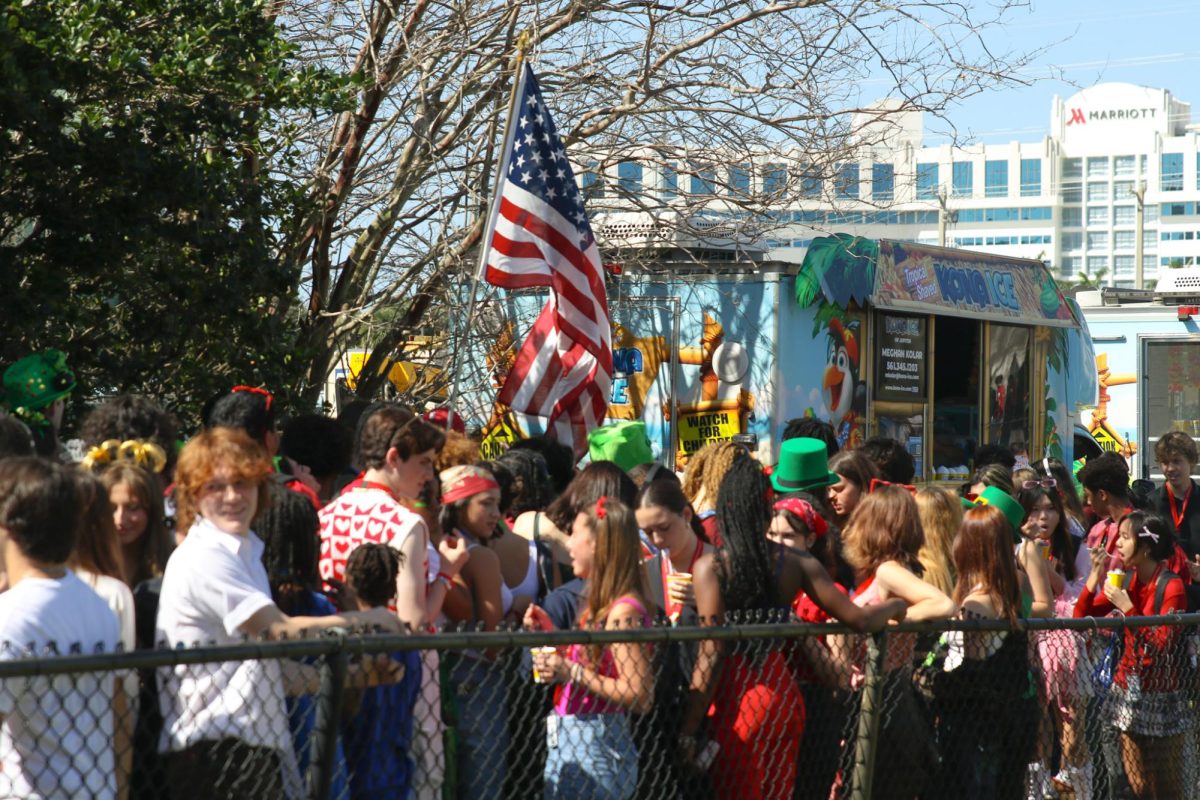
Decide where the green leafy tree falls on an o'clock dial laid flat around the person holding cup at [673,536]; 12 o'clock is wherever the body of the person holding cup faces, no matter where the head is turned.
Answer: The green leafy tree is roughly at 3 o'clock from the person holding cup.

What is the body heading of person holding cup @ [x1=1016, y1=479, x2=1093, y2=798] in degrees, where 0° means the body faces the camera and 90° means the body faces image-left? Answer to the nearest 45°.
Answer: approximately 45°

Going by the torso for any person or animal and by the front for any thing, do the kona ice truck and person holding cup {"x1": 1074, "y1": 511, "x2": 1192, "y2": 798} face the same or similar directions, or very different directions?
very different directions

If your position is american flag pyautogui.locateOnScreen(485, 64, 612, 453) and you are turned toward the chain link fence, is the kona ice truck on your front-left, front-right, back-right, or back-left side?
back-left

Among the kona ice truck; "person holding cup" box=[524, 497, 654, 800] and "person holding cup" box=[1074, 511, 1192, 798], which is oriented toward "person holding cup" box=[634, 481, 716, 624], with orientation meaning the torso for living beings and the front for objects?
"person holding cup" box=[1074, 511, 1192, 798]

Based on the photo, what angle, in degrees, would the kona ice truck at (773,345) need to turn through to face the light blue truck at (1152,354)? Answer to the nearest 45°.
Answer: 0° — it already faces it

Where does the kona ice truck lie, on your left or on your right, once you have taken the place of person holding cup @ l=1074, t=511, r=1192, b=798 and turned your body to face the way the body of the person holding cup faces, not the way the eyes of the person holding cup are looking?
on your right

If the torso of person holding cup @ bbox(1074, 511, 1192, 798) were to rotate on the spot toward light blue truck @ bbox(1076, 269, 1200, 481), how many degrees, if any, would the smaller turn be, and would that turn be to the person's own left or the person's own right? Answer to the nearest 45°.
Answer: approximately 135° to the person's own right

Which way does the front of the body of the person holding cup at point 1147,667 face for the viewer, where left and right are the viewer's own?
facing the viewer and to the left of the viewer

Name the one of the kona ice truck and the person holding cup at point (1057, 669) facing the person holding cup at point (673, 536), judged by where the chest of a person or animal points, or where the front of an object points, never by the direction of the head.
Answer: the person holding cup at point (1057, 669)

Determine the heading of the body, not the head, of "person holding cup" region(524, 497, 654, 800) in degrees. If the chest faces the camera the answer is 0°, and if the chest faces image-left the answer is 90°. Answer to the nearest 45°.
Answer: approximately 90°

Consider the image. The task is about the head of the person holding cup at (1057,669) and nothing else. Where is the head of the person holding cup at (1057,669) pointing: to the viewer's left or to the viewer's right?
to the viewer's left

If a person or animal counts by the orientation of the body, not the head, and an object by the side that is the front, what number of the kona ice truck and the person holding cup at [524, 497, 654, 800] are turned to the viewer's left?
1

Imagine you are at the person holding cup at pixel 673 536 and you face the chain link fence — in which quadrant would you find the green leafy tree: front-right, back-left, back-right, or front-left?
back-right
